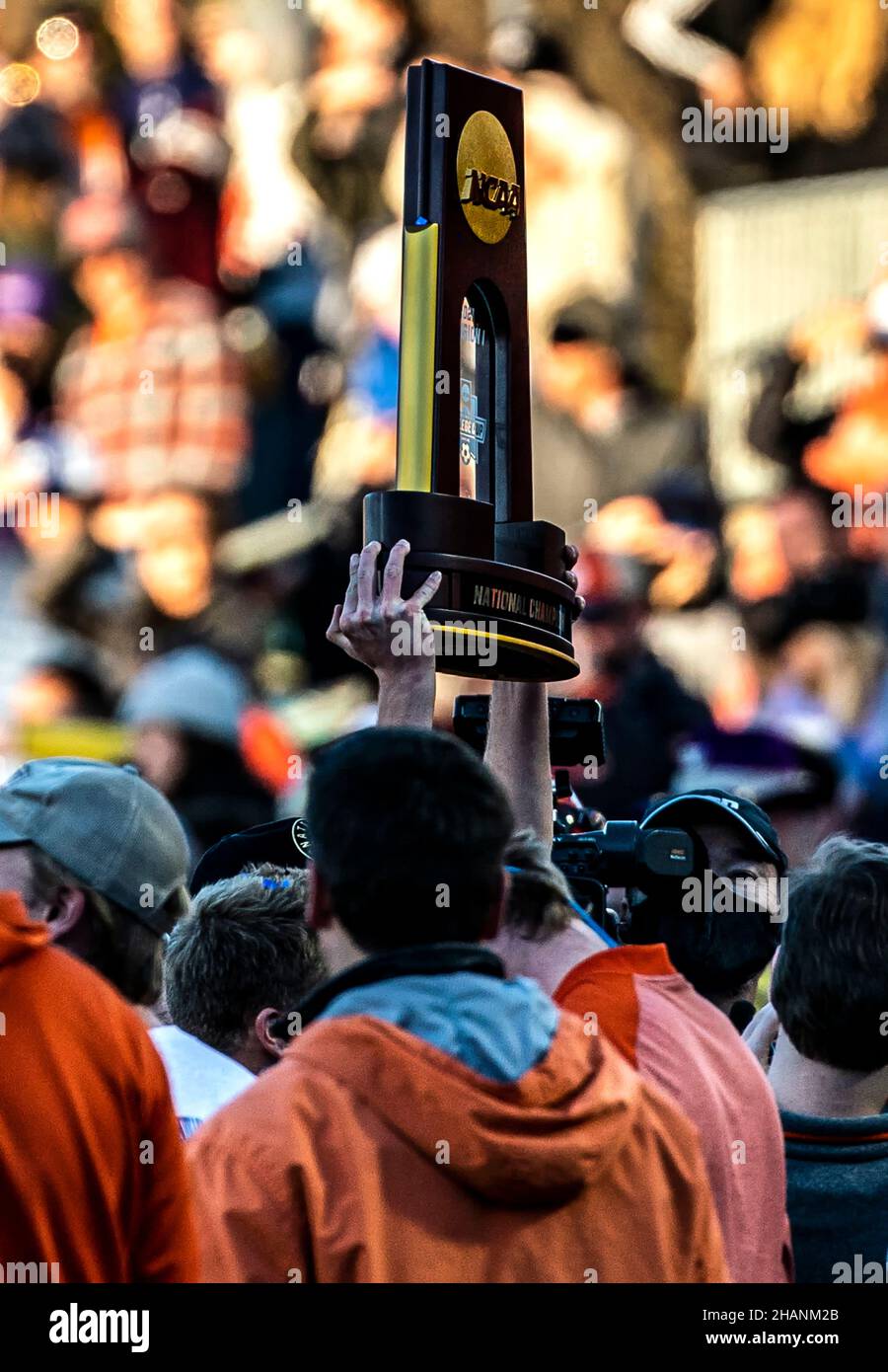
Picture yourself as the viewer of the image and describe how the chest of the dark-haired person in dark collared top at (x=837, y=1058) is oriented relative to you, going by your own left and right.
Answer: facing away from the viewer

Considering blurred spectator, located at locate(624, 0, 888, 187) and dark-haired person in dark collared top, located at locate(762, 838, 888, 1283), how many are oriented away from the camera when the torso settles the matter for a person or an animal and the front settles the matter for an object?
1

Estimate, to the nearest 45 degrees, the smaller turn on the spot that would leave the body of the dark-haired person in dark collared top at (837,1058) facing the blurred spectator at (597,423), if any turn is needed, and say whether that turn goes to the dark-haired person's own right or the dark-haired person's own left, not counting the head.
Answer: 0° — they already face them

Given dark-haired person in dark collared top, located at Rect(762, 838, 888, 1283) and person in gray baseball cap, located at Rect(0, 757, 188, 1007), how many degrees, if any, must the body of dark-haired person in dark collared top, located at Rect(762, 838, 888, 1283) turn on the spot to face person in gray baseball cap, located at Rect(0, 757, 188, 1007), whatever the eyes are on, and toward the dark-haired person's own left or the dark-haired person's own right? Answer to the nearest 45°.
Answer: approximately 135° to the dark-haired person's own left

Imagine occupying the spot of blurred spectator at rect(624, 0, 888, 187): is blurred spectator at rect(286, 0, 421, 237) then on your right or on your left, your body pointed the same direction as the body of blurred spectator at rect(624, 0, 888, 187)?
on your right

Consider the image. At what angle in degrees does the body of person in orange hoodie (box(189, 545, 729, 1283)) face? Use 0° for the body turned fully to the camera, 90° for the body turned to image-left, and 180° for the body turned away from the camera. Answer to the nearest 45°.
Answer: approximately 135°

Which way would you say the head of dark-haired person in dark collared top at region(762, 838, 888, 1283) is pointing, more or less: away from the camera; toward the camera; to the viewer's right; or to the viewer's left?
away from the camera

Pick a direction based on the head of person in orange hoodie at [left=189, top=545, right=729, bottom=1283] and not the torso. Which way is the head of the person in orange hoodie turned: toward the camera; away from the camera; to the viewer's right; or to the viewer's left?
away from the camera

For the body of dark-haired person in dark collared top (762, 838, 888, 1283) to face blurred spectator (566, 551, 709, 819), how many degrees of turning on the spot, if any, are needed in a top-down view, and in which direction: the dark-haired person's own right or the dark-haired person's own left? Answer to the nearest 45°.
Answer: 0° — they already face them

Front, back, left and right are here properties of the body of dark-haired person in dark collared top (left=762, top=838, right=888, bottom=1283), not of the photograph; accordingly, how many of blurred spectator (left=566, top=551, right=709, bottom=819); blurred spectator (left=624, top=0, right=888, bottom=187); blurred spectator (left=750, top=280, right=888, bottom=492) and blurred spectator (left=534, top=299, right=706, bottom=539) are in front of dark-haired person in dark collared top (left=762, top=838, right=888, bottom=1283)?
4

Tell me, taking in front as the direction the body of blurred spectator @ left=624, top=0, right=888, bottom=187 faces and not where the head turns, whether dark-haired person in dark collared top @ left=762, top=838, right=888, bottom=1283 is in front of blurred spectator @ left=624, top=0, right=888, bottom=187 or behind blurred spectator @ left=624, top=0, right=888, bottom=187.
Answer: in front
